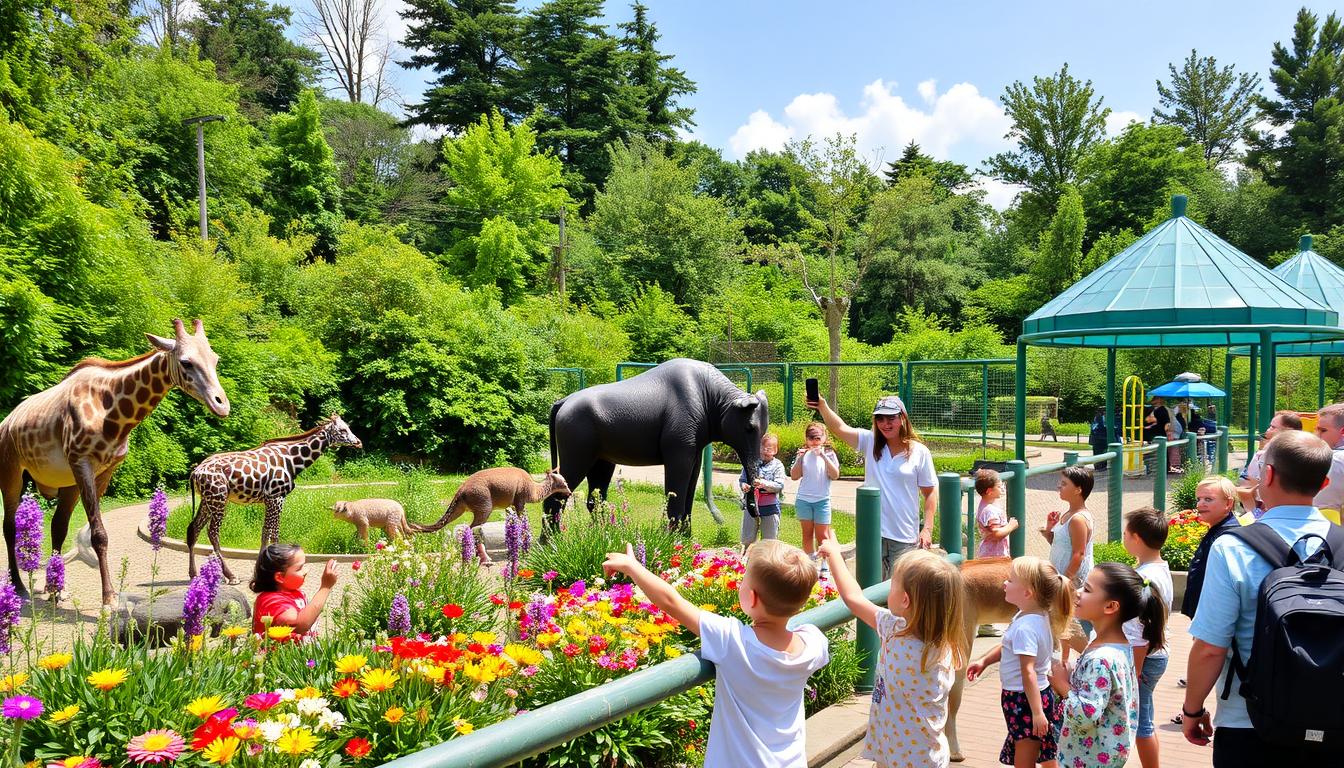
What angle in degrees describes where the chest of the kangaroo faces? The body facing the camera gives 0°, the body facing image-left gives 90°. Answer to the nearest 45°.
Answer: approximately 270°

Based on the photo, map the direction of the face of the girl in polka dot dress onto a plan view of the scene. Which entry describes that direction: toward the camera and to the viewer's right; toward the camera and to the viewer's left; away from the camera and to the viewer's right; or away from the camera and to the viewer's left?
away from the camera and to the viewer's left

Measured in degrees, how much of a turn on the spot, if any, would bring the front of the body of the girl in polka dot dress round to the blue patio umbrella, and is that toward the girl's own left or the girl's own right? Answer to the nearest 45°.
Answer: approximately 45° to the girl's own right

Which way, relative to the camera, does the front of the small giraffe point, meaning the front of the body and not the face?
to the viewer's right

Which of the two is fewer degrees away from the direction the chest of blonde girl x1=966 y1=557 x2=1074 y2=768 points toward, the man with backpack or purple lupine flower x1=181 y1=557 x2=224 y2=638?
the purple lupine flower

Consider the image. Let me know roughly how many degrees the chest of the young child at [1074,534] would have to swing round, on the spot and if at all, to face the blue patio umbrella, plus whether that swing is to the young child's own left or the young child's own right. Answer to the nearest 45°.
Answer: approximately 90° to the young child's own right

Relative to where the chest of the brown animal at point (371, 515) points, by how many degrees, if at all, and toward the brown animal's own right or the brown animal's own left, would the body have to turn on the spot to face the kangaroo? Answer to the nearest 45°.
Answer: approximately 180°

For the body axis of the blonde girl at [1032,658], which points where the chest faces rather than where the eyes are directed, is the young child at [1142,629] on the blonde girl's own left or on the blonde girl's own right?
on the blonde girl's own right

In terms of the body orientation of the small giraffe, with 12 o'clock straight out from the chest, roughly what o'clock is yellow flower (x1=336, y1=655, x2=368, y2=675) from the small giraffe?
The yellow flower is roughly at 3 o'clock from the small giraffe.

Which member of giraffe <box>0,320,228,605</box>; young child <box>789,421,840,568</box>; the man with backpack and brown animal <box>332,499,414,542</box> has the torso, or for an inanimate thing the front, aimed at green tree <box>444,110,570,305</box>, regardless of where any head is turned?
the man with backpack

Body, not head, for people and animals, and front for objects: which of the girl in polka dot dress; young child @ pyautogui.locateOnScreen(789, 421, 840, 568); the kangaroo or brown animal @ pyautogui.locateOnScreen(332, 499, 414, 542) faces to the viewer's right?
the kangaroo

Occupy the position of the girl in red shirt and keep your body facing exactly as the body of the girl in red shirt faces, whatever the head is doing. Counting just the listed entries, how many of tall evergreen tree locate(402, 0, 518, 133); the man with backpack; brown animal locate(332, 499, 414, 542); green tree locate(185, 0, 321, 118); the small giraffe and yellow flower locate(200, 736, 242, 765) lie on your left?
4

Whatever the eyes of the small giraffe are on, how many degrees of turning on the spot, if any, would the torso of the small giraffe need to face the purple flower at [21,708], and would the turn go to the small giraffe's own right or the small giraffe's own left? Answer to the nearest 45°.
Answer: approximately 90° to the small giraffe's own right
